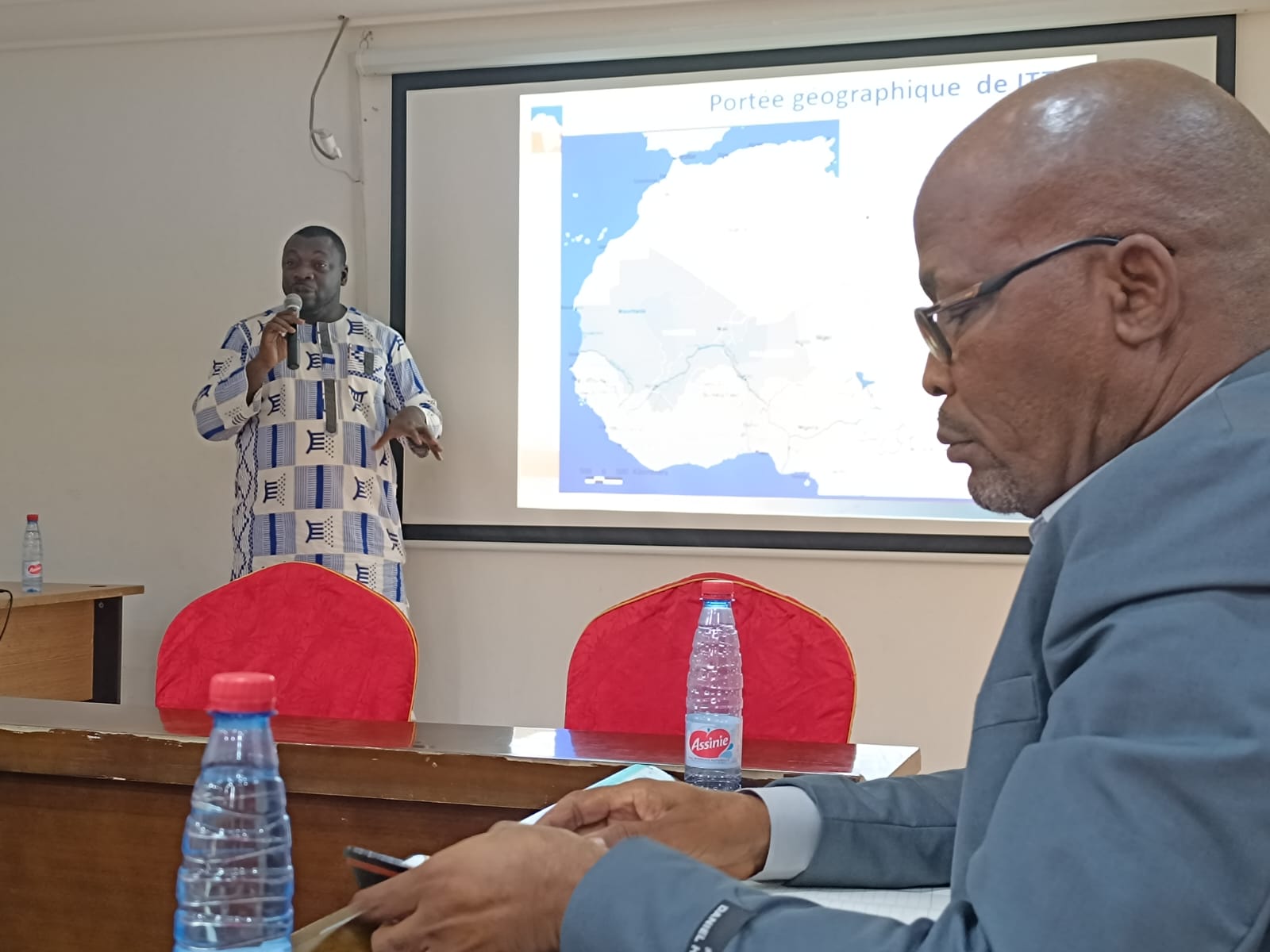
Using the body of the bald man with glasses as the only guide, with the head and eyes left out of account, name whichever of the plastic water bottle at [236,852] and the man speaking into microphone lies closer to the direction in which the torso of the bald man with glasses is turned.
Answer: the plastic water bottle

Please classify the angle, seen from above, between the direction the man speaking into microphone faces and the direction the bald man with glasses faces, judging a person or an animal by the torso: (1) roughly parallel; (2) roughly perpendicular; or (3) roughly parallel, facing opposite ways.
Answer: roughly perpendicular

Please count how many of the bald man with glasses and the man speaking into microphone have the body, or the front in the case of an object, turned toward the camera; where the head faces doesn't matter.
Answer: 1

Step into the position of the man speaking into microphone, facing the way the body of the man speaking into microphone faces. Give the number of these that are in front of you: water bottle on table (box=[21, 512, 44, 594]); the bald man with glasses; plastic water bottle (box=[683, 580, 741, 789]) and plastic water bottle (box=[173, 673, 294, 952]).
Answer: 3

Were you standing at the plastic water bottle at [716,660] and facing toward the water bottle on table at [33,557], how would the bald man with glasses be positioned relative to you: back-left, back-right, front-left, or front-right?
back-left

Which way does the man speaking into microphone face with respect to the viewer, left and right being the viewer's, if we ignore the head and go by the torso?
facing the viewer

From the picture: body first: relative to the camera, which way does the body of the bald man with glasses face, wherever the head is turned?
to the viewer's left

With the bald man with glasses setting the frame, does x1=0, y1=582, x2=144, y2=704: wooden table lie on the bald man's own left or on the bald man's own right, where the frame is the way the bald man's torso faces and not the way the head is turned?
on the bald man's own right

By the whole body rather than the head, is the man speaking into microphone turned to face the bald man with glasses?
yes

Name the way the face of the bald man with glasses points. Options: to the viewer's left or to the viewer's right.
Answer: to the viewer's left

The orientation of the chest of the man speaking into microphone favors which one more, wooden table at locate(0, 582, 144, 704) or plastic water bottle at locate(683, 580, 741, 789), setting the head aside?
the plastic water bottle

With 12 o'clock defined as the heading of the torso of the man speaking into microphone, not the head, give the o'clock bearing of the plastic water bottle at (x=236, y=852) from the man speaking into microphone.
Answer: The plastic water bottle is roughly at 12 o'clock from the man speaking into microphone.

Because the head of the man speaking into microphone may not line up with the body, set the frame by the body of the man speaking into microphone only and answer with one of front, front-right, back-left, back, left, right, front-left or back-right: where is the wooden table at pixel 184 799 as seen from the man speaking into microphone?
front
